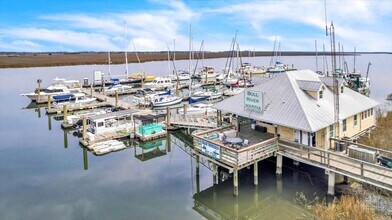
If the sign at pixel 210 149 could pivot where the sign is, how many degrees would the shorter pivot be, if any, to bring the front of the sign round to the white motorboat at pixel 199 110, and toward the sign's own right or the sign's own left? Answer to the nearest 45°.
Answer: approximately 135° to the sign's own right

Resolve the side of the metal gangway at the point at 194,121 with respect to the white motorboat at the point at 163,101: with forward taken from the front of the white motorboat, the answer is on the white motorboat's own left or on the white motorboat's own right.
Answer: on the white motorboat's own right

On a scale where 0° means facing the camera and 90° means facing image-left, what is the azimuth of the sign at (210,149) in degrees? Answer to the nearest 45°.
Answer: approximately 45°

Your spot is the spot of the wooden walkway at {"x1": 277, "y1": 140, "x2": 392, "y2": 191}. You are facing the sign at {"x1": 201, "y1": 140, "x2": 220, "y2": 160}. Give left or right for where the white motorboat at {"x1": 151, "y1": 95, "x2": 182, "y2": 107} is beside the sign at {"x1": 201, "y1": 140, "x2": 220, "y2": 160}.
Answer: right

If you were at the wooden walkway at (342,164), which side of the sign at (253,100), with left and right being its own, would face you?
left

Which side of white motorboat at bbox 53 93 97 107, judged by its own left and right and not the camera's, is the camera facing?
right

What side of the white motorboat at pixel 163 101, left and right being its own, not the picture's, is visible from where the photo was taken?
right

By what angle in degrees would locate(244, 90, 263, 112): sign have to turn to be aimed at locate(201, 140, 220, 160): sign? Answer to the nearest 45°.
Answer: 0° — it already faces it
